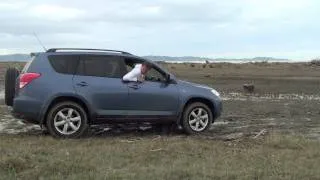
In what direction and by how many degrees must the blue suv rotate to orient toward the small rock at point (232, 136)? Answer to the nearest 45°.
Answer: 0° — it already faces it

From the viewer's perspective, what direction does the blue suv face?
to the viewer's right
